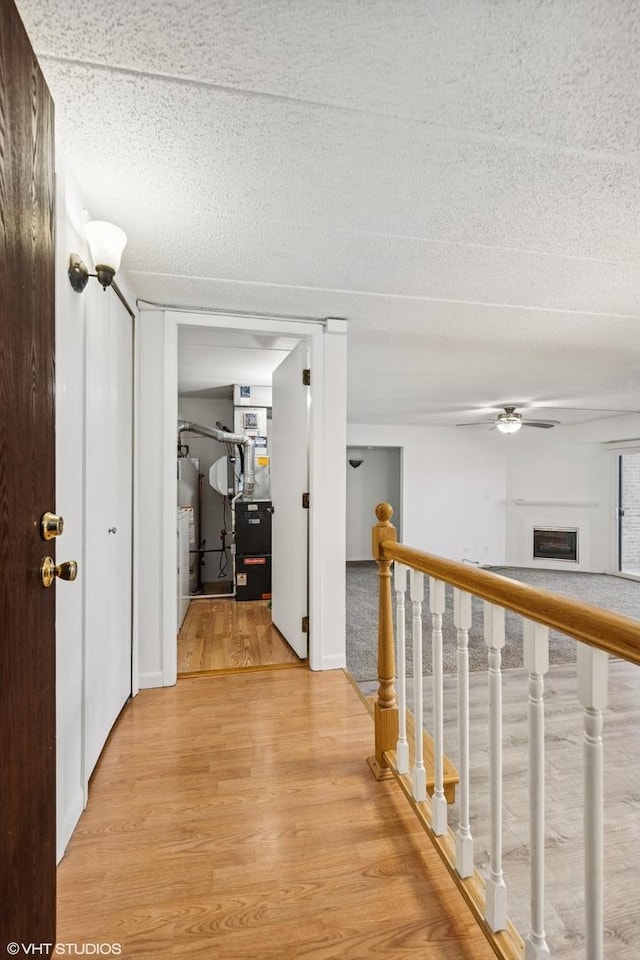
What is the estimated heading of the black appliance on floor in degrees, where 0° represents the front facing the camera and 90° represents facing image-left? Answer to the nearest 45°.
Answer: approximately 0°

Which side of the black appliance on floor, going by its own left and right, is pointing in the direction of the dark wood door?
front

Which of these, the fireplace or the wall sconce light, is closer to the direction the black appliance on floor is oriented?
the wall sconce light

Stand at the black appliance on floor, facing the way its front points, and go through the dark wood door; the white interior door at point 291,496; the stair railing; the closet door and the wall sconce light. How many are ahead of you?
5

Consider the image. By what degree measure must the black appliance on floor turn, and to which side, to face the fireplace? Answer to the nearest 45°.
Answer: approximately 135° to its left

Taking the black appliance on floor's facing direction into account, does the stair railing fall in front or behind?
in front

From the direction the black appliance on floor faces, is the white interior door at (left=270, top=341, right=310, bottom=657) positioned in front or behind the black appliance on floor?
in front

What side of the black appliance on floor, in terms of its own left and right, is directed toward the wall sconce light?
front
